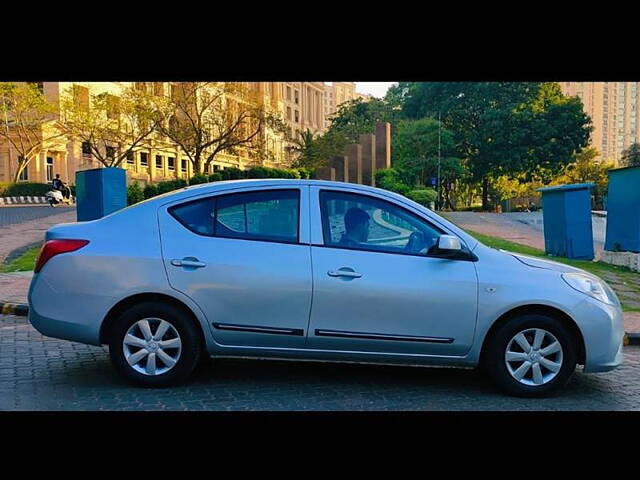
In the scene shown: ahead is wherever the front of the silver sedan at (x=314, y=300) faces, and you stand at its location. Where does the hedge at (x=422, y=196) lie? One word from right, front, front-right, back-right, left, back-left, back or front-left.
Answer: left

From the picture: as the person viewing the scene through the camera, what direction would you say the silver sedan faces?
facing to the right of the viewer

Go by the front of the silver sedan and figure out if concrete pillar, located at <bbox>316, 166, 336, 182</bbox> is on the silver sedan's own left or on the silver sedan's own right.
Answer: on the silver sedan's own left

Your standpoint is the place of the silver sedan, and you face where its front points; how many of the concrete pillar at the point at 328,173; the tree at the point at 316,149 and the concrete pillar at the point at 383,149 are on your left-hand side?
3

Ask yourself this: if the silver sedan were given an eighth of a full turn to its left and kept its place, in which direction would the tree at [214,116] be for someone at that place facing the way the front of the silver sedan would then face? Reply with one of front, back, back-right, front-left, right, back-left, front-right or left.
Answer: front-left

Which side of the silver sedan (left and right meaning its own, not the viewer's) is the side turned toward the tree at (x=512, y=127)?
left

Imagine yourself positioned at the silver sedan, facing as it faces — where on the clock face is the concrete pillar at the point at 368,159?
The concrete pillar is roughly at 9 o'clock from the silver sedan.

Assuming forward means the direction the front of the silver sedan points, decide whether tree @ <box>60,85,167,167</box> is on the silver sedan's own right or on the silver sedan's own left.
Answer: on the silver sedan's own left

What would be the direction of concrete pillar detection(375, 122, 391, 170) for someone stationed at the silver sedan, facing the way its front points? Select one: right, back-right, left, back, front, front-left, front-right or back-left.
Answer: left

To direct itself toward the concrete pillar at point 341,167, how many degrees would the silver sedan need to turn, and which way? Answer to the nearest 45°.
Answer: approximately 90° to its left

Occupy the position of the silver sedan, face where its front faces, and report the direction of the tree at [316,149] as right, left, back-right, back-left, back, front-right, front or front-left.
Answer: left

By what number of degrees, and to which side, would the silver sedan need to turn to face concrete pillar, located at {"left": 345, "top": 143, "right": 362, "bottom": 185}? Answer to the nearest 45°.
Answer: approximately 90° to its left

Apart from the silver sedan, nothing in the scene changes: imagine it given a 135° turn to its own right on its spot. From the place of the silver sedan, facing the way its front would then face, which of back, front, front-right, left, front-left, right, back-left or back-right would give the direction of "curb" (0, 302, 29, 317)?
right
